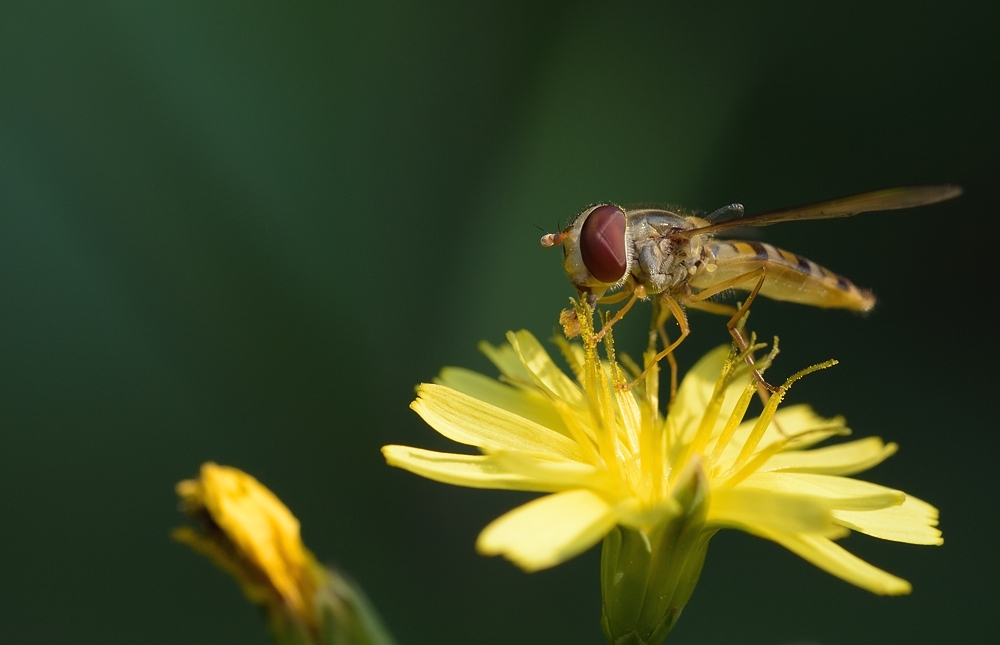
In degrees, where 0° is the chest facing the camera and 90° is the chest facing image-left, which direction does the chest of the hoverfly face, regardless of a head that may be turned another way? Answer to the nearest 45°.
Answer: approximately 90°

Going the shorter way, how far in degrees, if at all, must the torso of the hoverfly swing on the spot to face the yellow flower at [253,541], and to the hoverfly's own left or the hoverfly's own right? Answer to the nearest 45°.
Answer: approximately 45° to the hoverfly's own left
